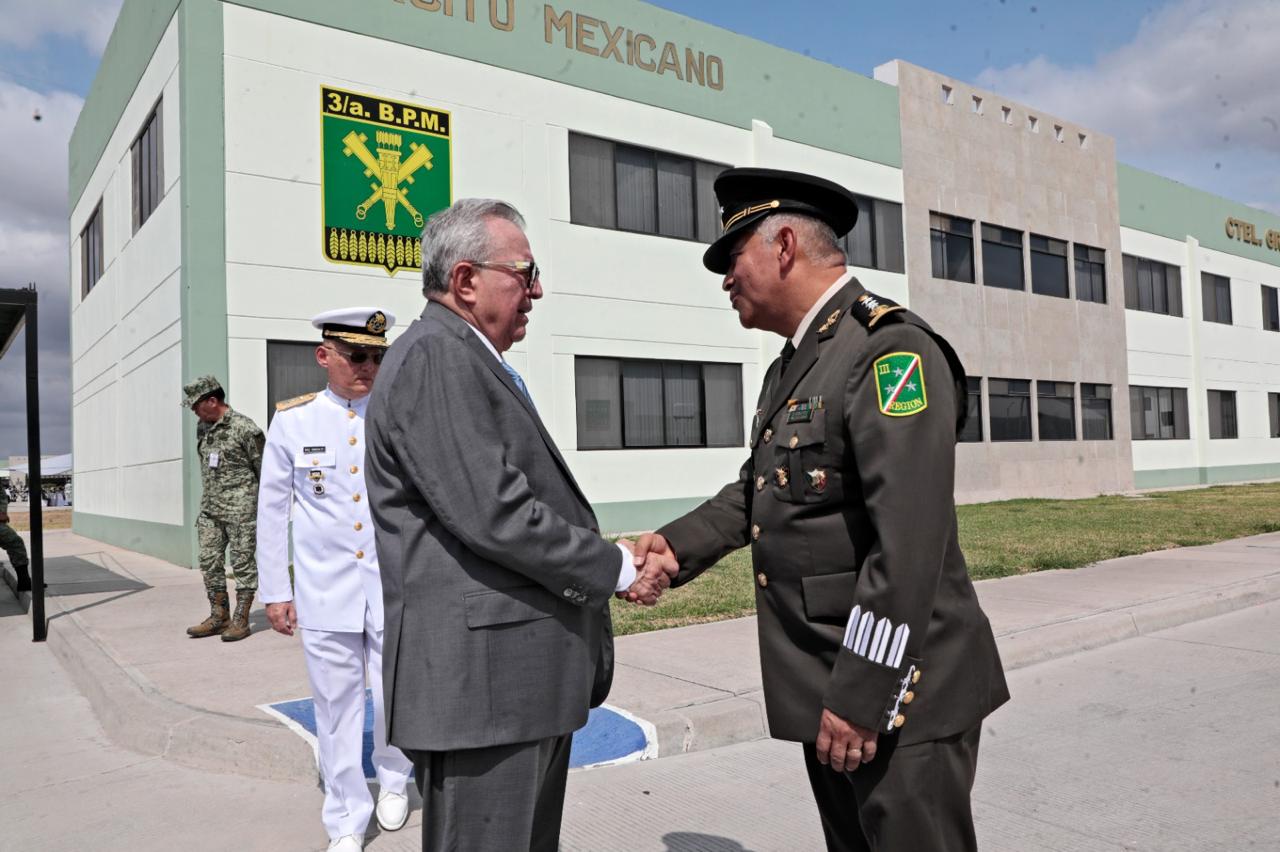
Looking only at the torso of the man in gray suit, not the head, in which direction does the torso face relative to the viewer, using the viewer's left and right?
facing to the right of the viewer

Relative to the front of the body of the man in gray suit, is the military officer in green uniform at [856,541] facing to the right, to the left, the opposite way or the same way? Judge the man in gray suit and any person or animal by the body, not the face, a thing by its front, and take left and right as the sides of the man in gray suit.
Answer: the opposite way

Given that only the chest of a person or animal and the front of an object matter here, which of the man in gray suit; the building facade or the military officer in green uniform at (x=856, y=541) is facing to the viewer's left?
the military officer in green uniform

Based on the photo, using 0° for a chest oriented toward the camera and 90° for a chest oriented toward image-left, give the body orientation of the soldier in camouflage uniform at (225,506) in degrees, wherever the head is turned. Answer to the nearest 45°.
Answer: approximately 45°

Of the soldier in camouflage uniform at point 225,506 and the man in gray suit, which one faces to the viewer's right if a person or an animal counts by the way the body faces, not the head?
the man in gray suit

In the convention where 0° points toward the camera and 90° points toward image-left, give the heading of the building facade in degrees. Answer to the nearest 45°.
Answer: approximately 315°

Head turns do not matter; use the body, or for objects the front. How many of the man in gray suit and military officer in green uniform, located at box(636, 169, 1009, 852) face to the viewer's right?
1

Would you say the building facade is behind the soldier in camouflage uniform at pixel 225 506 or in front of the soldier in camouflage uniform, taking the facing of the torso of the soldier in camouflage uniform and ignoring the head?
behind

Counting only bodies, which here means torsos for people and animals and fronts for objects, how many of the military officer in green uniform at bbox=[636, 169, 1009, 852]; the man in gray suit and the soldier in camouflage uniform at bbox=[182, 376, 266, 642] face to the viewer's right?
1

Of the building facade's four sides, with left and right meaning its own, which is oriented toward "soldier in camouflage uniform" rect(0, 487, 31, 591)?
right

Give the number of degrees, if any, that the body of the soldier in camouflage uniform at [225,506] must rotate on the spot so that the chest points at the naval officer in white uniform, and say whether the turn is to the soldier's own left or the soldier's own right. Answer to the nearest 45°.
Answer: approximately 45° to the soldier's own left

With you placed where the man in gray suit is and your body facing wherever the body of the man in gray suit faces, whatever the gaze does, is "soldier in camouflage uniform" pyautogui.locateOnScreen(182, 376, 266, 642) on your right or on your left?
on your left

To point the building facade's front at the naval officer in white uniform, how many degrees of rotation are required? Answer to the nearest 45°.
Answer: approximately 45° to its right

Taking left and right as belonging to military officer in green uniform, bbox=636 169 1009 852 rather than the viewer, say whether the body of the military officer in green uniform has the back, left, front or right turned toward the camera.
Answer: left
